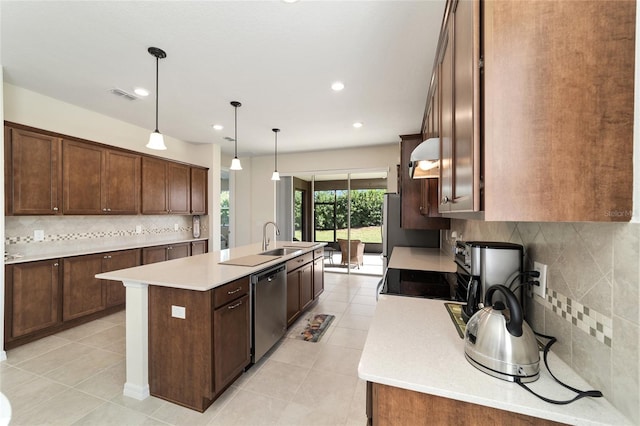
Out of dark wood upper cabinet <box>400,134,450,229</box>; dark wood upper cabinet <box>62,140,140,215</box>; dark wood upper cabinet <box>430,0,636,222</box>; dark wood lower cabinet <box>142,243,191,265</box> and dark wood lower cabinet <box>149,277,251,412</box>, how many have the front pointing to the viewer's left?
2

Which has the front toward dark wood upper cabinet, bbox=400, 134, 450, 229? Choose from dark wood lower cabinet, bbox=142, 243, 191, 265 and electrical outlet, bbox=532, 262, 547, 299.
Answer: the dark wood lower cabinet

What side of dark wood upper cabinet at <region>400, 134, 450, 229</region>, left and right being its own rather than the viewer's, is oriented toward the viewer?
left

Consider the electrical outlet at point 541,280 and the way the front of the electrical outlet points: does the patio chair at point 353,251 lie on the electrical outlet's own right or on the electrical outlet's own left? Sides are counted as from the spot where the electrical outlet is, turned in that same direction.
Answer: on the electrical outlet's own right

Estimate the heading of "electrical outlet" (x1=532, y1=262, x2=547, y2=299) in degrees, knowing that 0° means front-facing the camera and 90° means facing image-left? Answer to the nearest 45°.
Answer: approximately 45°

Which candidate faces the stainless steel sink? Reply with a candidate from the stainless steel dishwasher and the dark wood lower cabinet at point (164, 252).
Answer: the dark wood lower cabinet

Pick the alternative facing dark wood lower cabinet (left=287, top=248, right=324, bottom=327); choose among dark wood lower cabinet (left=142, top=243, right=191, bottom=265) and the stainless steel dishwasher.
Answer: dark wood lower cabinet (left=142, top=243, right=191, bottom=265)

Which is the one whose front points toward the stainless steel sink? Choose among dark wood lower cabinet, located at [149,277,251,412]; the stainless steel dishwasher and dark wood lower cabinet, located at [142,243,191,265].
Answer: dark wood lower cabinet, located at [142,243,191,265]

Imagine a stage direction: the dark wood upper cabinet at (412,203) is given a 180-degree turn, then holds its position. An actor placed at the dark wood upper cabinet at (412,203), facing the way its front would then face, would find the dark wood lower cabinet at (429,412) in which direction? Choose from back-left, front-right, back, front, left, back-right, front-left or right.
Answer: right

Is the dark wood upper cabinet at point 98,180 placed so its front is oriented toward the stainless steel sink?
yes

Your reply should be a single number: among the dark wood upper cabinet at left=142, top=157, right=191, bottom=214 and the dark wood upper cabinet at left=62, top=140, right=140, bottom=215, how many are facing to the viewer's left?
0

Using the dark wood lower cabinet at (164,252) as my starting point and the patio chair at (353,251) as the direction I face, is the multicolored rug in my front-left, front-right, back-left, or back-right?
front-right

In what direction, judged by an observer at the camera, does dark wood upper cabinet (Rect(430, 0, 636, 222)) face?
facing to the left of the viewer

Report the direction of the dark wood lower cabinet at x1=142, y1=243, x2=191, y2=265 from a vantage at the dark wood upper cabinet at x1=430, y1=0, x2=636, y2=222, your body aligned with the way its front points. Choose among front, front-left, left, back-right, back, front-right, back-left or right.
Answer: front

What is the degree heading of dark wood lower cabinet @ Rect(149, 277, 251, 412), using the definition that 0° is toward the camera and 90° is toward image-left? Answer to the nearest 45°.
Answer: approximately 315°

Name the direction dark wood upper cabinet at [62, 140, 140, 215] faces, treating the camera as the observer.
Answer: facing the viewer and to the right of the viewer
